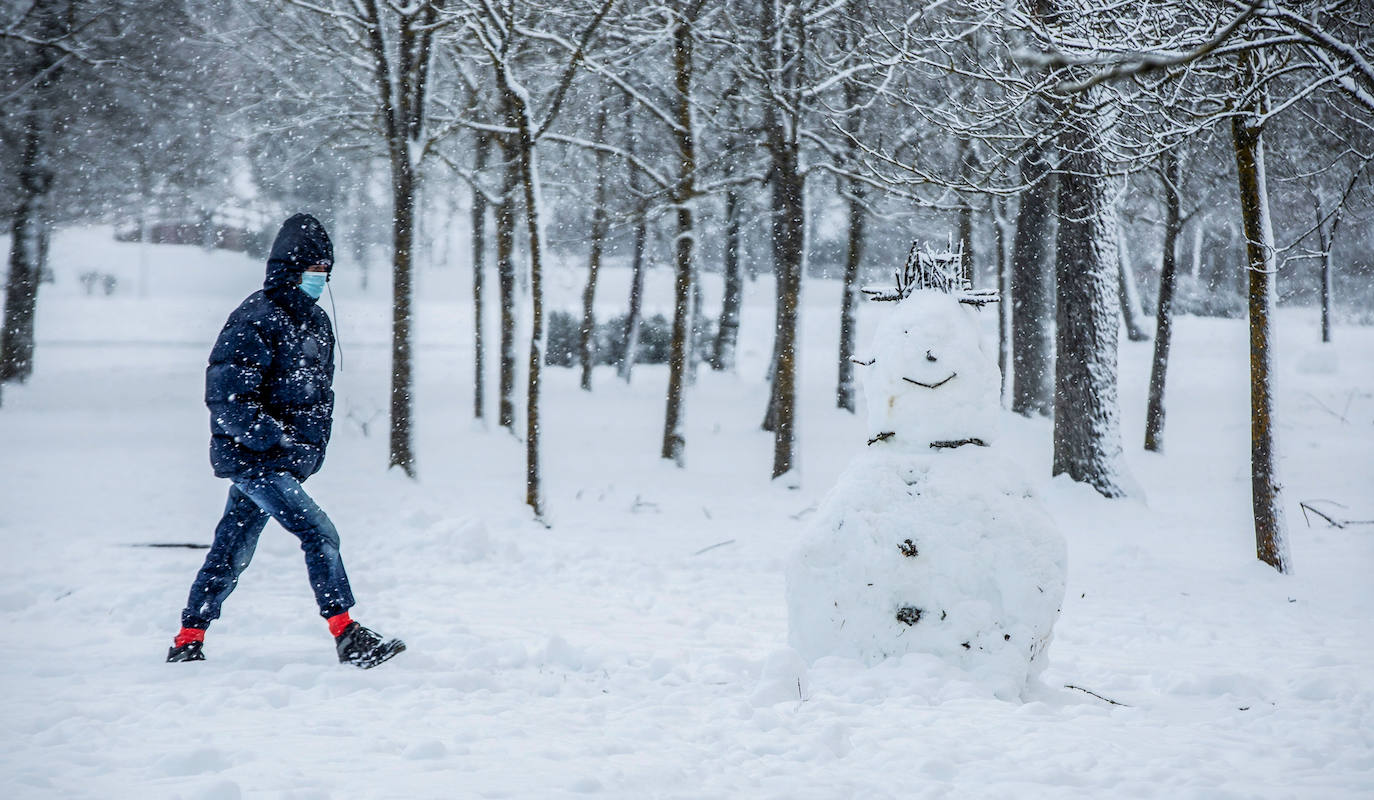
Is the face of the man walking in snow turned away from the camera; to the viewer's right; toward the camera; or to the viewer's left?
to the viewer's right

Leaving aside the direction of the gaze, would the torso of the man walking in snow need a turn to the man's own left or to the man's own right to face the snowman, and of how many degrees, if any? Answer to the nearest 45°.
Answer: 0° — they already face it

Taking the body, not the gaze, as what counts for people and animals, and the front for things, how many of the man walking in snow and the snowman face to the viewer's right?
1

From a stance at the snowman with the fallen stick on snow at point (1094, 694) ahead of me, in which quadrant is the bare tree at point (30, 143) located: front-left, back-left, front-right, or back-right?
back-left

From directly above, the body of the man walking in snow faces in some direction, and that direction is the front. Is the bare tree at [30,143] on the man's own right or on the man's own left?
on the man's own left

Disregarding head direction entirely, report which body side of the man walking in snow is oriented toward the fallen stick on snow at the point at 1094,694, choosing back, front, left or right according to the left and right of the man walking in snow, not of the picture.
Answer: front

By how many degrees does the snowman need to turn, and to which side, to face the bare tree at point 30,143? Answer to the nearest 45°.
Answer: approximately 135° to its right

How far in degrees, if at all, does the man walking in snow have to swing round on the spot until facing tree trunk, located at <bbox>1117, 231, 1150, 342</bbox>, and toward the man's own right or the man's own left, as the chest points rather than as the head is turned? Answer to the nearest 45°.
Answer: approximately 45° to the man's own left

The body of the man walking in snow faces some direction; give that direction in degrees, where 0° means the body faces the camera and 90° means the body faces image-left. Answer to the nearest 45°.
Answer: approximately 270°

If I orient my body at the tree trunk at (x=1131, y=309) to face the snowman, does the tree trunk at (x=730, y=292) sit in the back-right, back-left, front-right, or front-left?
front-right

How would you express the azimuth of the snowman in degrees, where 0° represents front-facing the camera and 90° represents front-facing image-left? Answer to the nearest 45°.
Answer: approximately 0°

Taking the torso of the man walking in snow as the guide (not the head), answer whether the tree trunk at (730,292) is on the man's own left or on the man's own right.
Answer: on the man's own left
